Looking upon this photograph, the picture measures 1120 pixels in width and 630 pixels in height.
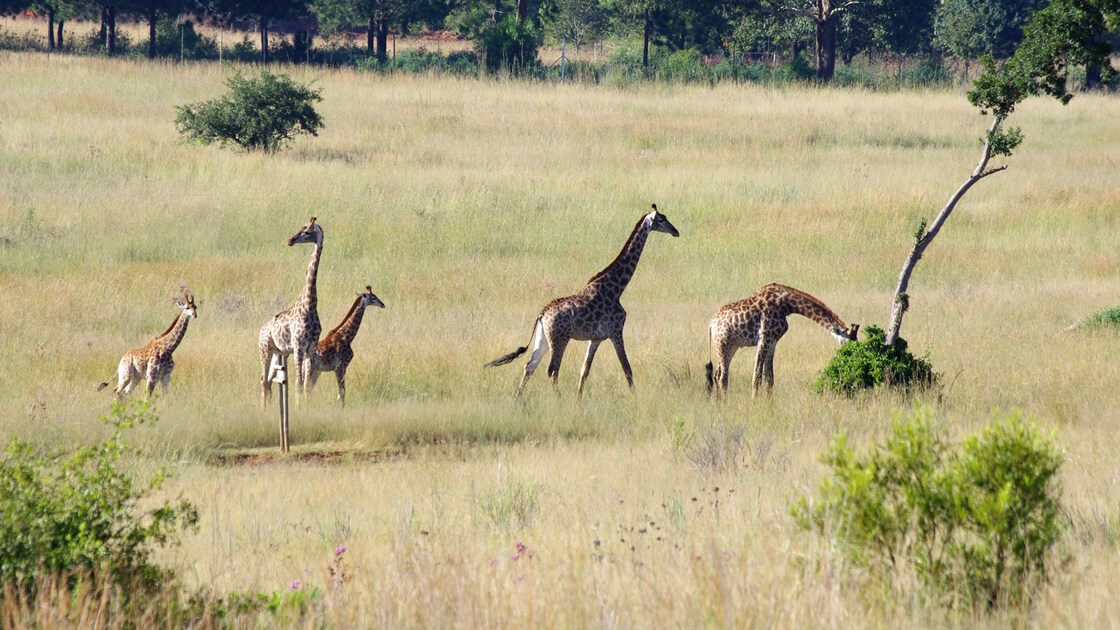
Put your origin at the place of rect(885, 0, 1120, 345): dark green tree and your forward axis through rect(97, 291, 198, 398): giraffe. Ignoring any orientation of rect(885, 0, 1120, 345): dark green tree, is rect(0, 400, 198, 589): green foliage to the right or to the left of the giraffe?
left

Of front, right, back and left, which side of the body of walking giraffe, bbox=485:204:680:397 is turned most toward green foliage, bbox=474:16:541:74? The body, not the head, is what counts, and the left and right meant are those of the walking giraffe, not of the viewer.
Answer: left

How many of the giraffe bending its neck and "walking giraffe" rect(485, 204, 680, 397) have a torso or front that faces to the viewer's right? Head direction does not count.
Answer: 2

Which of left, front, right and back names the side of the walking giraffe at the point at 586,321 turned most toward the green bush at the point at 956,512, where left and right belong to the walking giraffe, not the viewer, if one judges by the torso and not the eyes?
right

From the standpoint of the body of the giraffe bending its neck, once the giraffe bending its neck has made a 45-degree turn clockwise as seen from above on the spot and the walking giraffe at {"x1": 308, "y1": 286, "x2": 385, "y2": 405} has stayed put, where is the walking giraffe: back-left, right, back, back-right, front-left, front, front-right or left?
back-right

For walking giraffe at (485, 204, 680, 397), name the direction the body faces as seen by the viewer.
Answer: to the viewer's right

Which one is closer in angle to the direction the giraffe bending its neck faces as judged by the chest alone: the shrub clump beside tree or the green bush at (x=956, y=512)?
the shrub clump beside tree

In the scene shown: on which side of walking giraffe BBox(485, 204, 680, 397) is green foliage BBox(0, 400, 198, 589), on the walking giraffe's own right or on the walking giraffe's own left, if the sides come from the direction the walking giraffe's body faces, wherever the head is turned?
on the walking giraffe's own right

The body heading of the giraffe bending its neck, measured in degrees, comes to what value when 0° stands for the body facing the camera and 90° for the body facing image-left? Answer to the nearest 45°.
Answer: approximately 270°

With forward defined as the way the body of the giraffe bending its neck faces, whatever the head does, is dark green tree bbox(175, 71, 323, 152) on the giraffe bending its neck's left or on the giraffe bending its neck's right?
on the giraffe bending its neck's left
